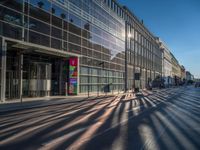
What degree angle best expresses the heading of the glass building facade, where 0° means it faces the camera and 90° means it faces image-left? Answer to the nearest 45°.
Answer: approximately 315°
